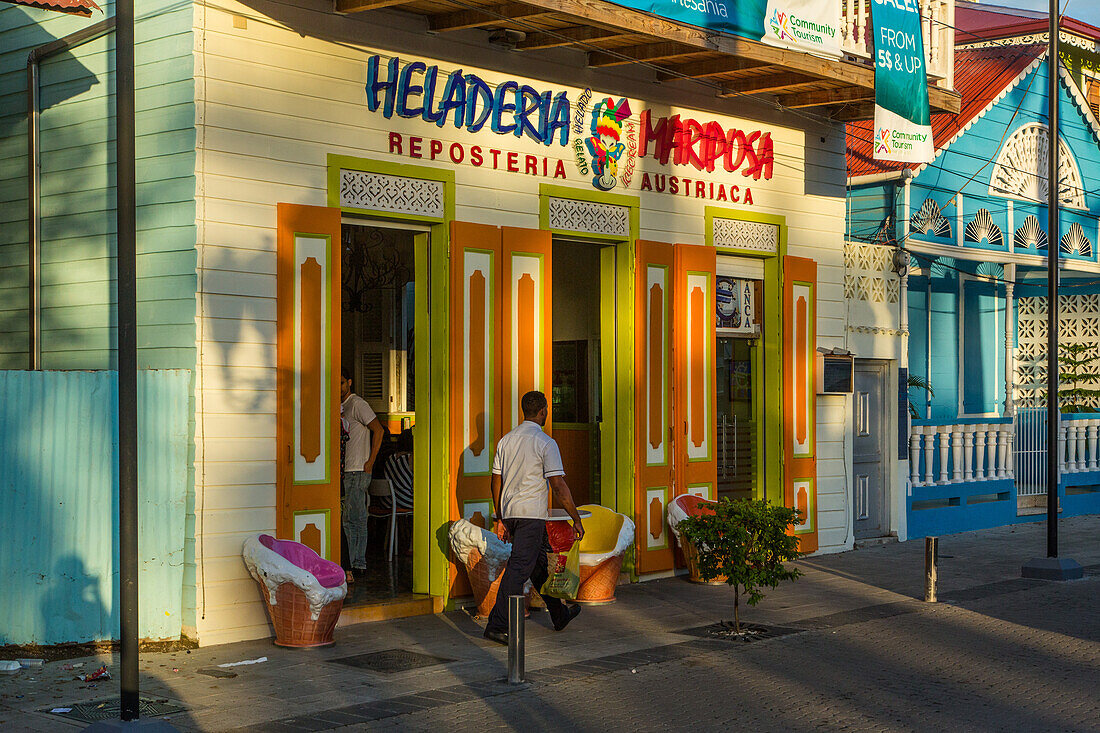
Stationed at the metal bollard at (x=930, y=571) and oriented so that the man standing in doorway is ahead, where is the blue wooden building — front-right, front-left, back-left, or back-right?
back-right

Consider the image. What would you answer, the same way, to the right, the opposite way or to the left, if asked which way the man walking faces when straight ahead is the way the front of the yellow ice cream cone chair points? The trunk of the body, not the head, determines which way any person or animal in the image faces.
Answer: the opposite way

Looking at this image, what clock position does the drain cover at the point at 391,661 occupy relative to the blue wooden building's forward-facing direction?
The drain cover is roughly at 2 o'clock from the blue wooden building.

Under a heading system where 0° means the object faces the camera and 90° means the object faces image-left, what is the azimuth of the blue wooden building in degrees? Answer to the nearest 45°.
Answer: approximately 315°

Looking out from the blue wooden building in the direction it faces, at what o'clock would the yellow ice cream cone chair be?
The yellow ice cream cone chair is roughly at 2 o'clock from the blue wooden building.

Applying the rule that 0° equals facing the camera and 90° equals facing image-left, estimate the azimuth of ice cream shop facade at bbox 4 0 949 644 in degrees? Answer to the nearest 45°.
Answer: approximately 315°

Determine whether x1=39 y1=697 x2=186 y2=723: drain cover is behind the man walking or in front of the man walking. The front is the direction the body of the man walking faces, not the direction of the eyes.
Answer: behind
